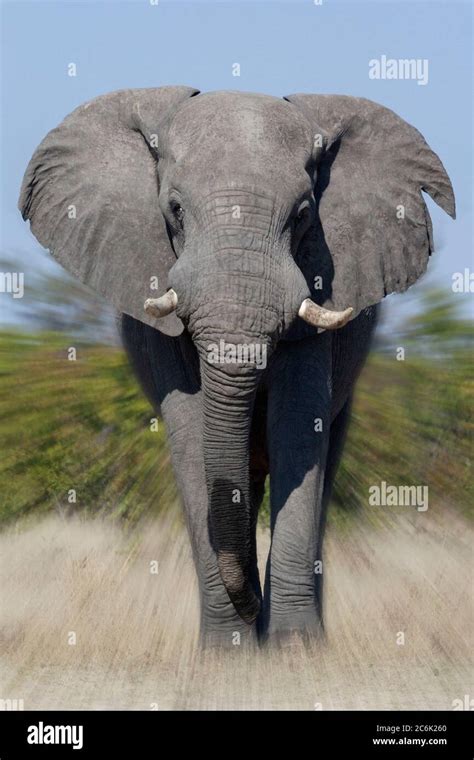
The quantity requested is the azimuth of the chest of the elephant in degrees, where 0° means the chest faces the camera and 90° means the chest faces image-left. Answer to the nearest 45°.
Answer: approximately 0°
